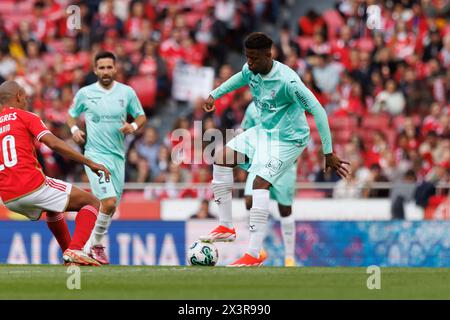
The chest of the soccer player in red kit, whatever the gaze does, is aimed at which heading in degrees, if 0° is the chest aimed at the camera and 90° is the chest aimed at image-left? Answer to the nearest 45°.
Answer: approximately 225°

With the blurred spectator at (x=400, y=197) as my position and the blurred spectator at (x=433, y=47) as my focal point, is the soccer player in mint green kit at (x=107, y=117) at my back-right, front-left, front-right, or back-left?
back-left

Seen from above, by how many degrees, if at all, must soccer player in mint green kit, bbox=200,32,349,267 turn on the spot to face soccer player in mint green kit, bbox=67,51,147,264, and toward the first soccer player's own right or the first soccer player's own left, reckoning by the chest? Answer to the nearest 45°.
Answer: approximately 90° to the first soccer player's own right

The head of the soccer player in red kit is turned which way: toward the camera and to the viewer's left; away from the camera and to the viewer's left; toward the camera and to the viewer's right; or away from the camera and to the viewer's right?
away from the camera and to the viewer's right

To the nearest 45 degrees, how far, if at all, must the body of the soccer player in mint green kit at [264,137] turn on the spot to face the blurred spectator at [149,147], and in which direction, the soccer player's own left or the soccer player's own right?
approximately 135° to the soccer player's own right

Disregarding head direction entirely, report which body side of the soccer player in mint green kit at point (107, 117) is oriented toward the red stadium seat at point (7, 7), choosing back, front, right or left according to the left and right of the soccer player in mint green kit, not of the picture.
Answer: back

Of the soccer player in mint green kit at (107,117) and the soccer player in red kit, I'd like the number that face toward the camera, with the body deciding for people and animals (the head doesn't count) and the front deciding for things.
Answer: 1

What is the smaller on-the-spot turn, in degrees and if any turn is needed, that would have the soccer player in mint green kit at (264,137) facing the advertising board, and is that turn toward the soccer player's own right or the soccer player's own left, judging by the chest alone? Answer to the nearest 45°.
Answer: approximately 135° to the soccer player's own right
